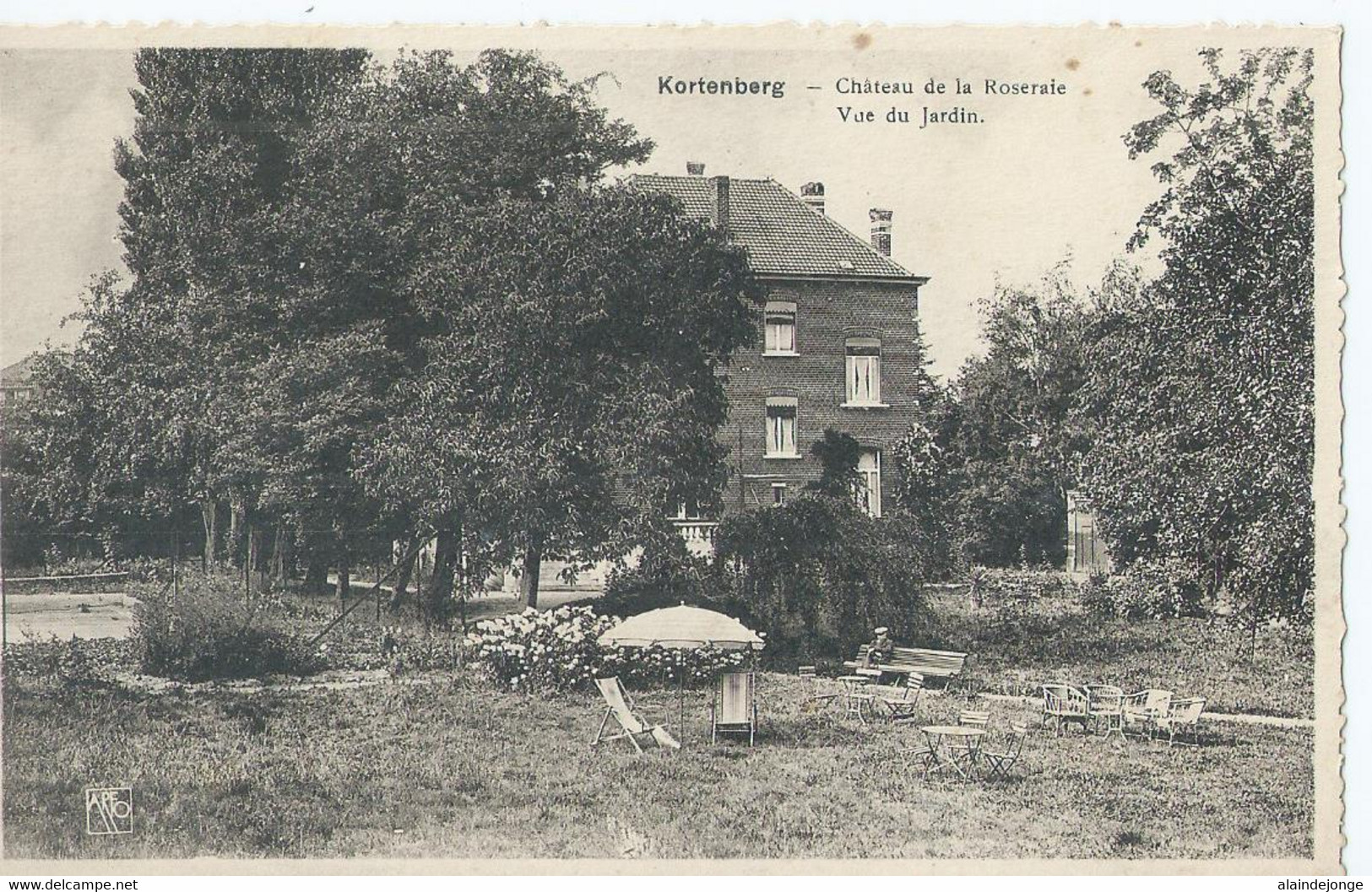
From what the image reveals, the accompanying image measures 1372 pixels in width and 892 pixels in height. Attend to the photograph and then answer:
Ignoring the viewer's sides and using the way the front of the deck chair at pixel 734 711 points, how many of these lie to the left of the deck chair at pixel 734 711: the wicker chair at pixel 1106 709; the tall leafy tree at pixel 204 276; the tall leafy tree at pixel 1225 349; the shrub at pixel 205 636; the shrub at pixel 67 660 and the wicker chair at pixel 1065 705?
3

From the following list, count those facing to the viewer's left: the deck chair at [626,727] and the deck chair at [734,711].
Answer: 0

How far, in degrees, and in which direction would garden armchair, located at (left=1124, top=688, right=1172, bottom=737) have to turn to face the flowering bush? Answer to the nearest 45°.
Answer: approximately 45° to its right

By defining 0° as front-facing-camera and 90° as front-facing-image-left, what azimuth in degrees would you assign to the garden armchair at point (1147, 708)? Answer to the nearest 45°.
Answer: approximately 45°

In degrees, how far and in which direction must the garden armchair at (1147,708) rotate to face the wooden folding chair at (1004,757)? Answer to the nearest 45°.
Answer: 0° — it already faces it

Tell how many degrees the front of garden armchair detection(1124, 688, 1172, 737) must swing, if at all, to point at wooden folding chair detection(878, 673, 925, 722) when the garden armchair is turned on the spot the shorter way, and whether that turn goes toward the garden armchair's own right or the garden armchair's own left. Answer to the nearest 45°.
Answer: approximately 45° to the garden armchair's own right
